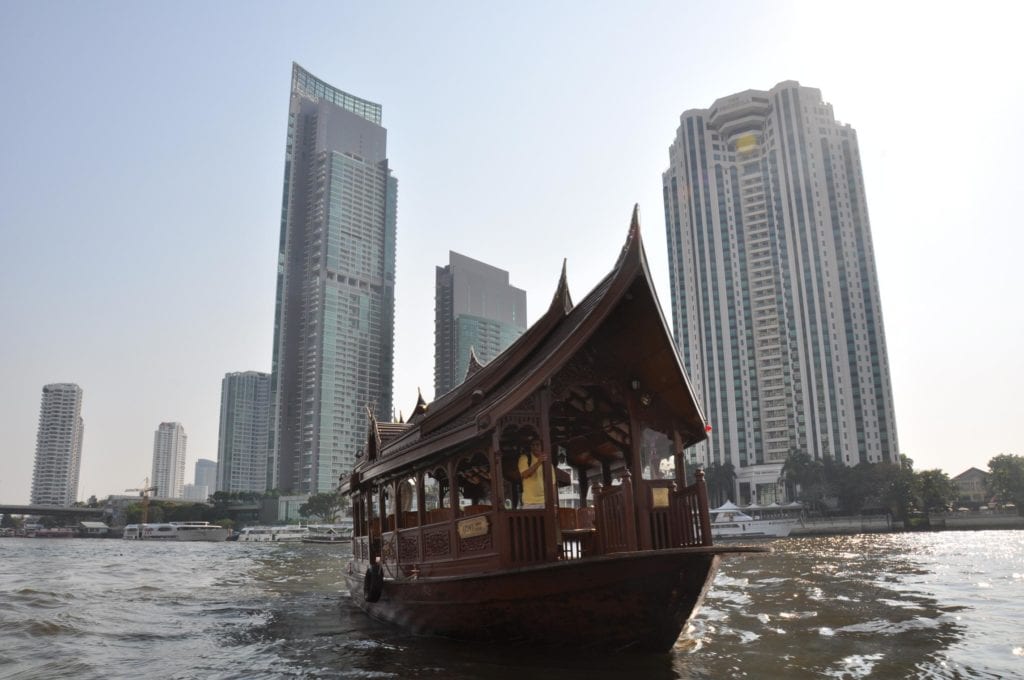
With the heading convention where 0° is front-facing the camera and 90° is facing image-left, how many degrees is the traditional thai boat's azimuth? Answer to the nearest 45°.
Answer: approximately 315°

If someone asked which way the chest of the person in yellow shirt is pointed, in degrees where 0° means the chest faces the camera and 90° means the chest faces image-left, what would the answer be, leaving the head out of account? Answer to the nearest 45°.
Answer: approximately 315°
